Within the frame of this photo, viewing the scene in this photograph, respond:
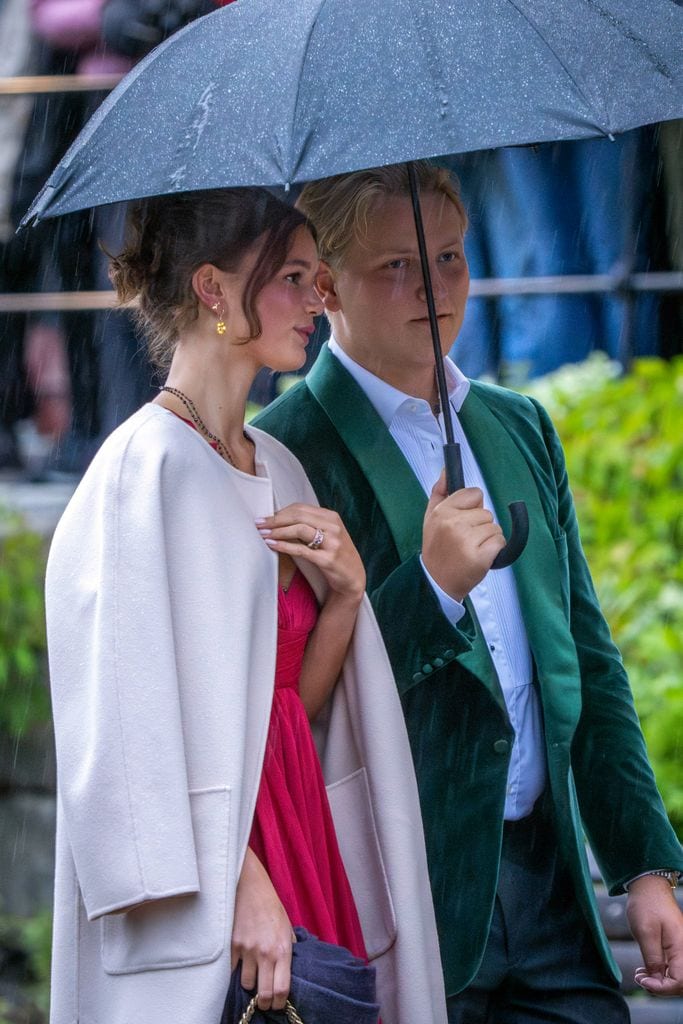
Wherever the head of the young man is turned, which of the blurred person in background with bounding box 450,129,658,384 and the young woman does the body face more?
the young woman

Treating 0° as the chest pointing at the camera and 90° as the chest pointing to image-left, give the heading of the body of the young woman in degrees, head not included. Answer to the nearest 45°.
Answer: approximately 315°

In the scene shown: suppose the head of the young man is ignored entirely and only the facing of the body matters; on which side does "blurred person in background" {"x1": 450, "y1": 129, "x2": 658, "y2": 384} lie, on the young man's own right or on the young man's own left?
on the young man's own left

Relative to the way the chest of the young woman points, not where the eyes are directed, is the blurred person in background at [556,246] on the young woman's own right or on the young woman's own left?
on the young woman's own left

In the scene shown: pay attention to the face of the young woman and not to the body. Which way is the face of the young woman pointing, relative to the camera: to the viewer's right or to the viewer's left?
to the viewer's right
